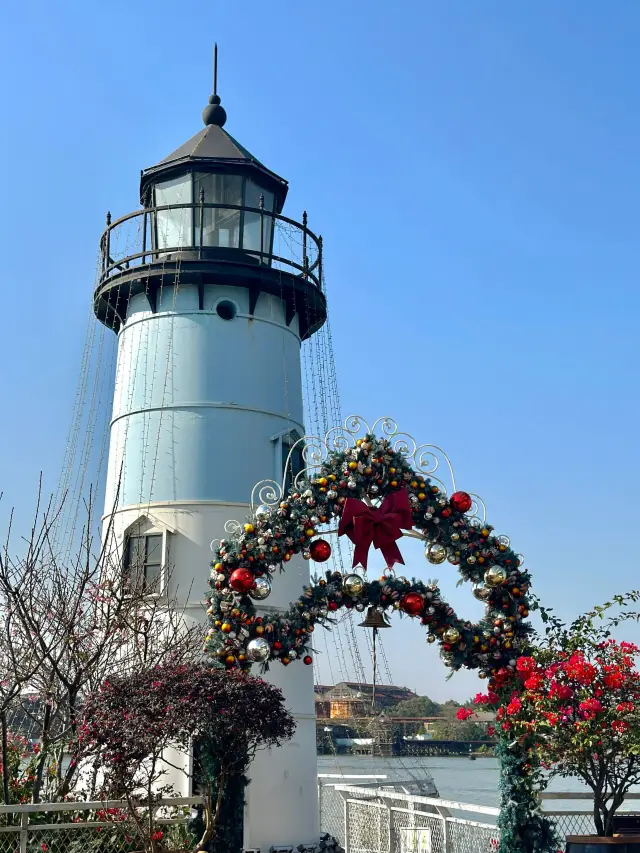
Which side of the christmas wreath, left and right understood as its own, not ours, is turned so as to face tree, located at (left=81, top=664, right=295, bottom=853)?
right

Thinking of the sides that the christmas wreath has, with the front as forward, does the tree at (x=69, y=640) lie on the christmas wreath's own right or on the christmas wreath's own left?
on the christmas wreath's own right

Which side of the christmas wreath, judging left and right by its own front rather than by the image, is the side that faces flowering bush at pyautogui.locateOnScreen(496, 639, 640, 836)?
left

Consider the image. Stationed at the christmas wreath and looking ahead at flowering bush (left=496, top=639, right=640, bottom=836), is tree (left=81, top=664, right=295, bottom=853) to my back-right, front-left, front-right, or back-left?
back-right

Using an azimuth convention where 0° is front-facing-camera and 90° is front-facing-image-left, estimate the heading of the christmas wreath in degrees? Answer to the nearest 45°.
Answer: approximately 0°
